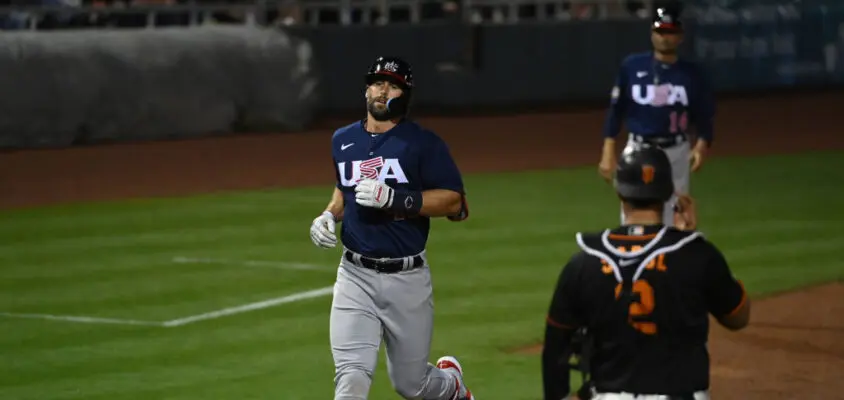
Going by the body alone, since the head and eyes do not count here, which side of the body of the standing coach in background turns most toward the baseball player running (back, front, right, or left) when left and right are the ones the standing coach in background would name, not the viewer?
front

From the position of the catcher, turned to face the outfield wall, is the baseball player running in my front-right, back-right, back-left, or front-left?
front-left

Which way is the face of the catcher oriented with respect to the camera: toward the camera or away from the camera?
away from the camera

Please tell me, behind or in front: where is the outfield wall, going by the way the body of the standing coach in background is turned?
behind

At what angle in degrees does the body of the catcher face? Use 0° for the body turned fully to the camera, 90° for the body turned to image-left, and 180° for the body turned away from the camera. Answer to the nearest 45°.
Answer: approximately 180°

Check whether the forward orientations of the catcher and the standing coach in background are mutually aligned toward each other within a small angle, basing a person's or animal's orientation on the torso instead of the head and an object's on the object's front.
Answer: yes

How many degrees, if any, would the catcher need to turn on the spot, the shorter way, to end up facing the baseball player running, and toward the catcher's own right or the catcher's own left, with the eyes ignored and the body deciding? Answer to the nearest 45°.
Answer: approximately 45° to the catcher's own left

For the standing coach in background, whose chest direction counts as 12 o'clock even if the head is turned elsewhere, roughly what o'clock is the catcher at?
The catcher is roughly at 12 o'clock from the standing coach in background.

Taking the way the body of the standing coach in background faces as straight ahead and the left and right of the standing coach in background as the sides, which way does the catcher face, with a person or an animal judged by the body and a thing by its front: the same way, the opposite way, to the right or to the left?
the opposite way

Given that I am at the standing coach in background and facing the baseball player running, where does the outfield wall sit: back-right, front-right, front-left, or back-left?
back-right

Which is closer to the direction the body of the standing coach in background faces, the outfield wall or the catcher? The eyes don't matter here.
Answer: the catcher

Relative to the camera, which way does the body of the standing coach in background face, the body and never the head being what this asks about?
toward the camera

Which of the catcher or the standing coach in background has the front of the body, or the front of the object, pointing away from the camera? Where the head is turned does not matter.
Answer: the catcher

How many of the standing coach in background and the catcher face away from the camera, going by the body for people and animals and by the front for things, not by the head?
1

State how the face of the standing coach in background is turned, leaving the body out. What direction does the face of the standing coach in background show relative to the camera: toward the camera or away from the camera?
toward the camera
